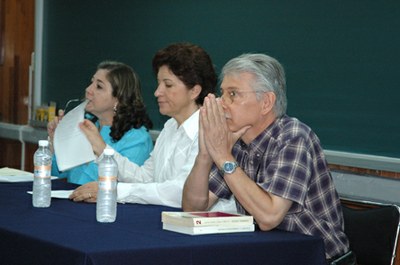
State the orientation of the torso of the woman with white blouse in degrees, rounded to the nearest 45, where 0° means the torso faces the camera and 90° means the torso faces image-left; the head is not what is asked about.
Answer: approximately 45°

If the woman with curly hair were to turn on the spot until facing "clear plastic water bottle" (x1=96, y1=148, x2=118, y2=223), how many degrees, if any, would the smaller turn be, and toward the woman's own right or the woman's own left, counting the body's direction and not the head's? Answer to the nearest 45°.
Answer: approximately 45° to the woman's own left

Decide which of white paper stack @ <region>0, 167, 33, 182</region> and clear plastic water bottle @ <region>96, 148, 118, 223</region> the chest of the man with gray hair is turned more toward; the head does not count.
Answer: the clear plastic water bottle

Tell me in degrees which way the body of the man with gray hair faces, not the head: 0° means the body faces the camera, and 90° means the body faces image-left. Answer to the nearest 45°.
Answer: approximately 45°
